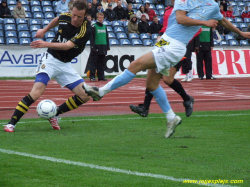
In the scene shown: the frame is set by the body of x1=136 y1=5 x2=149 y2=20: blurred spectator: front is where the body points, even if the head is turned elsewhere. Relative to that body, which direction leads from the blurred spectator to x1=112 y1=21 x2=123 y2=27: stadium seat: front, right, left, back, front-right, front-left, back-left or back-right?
front-right

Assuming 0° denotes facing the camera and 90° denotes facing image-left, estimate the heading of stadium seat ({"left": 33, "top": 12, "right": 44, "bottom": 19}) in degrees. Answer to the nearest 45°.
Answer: approximately 0°

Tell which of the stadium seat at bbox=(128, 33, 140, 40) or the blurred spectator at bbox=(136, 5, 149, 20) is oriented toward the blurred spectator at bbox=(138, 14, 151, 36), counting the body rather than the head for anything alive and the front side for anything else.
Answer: the blurred spectator at bbox=(136, 5, 149, 20)

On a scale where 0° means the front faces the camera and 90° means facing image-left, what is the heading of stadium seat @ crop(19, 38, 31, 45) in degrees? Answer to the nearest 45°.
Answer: approximately 0°

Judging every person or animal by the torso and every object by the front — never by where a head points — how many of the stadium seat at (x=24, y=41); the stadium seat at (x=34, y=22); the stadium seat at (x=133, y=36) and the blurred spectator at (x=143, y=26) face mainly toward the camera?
4

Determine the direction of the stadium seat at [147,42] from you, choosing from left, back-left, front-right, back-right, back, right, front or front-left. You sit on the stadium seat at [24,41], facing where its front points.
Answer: left

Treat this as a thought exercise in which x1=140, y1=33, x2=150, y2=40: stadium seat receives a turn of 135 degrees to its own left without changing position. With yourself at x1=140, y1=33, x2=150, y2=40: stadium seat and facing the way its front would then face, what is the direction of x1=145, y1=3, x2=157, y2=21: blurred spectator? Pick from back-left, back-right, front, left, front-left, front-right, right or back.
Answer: front-left

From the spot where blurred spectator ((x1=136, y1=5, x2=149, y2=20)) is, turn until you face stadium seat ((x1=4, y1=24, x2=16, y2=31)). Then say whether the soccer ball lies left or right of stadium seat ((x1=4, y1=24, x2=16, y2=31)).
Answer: left

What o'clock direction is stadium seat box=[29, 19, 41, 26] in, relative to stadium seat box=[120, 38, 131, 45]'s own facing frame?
stadium seat box=[29, 19, 41, 26] is roughly at 3 o'clock from stadium seat box=[120, 38, 131, 45].

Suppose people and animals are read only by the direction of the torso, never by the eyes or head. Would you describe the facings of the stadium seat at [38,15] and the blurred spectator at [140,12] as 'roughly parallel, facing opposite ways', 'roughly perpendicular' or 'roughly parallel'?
roughly parallel

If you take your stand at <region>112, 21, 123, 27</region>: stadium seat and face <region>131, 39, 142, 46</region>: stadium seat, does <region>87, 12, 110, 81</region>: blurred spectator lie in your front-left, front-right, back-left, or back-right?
front-right

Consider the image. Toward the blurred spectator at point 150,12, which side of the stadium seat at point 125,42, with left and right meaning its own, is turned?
back

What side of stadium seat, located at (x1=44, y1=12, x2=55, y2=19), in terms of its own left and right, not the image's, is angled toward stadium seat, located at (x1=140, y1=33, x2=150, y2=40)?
left

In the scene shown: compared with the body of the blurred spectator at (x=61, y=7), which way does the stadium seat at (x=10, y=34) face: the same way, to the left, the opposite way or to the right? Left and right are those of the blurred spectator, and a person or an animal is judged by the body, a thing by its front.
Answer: the same way

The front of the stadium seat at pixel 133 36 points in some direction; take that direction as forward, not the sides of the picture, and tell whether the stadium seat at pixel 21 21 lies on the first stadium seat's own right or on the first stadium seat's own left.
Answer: on the first stadium seat's own right

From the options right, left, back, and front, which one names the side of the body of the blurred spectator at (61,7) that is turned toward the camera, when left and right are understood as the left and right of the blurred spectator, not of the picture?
front

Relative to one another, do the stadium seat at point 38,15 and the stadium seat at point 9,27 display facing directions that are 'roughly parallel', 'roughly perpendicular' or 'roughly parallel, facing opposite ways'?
roughly parallel
